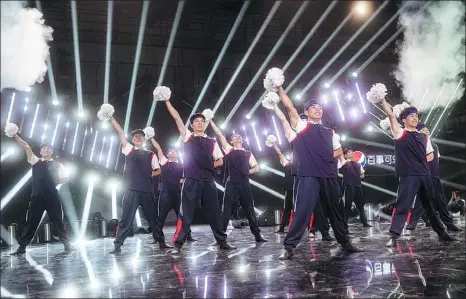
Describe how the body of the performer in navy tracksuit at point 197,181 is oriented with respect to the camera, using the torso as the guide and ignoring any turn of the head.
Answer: toward the camera

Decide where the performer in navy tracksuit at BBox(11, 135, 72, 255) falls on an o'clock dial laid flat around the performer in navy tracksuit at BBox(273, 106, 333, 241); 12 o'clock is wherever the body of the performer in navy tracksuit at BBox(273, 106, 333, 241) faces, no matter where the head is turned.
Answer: the performer in navy tracksuit at BBox(11, 135, 72, 255) is roughly at 3 o'clock from the performer in navy tracksuit at BBox(273, 106, 333, 241).

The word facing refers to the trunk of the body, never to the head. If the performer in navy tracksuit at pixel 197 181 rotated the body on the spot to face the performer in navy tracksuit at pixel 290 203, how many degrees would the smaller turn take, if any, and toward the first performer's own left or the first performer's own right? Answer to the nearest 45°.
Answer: approximately 135° to the first performer's own left

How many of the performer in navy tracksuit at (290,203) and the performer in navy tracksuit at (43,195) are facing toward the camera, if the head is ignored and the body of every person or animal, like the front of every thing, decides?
2

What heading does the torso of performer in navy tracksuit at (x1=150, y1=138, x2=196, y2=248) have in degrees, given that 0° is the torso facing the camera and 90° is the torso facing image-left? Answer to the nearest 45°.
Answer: approximately 0°

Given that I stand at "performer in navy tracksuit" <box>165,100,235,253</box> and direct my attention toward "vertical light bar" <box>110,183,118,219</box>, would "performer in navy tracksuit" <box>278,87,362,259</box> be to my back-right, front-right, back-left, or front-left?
back-right

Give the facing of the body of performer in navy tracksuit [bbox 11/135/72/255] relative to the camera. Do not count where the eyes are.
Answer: toward the camera

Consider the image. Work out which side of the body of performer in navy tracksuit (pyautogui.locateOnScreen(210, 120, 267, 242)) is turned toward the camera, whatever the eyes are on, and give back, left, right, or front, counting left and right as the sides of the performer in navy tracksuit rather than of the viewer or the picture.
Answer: front
